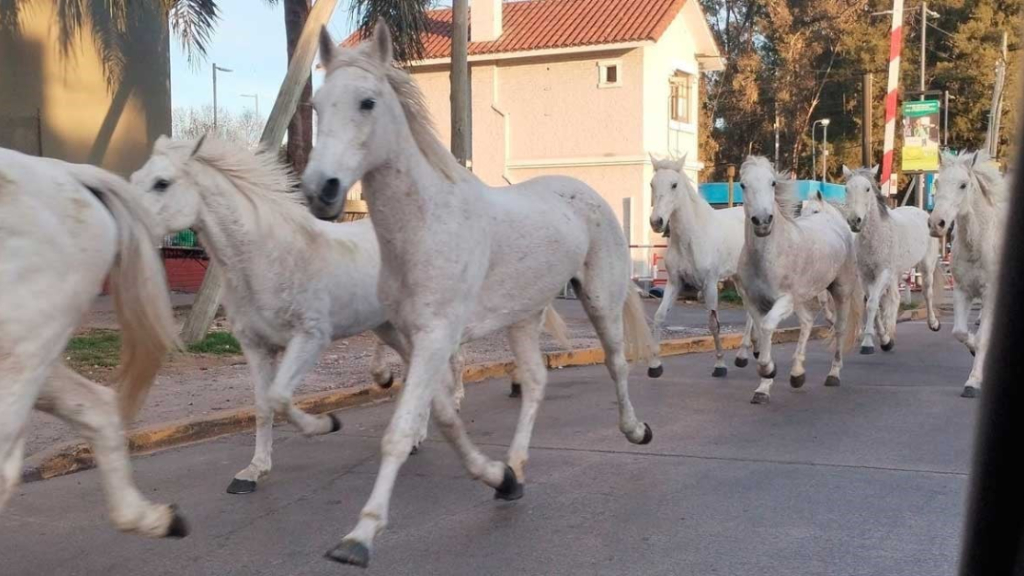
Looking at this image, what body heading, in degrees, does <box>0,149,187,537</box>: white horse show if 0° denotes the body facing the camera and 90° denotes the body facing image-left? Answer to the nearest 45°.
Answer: approximately 90°

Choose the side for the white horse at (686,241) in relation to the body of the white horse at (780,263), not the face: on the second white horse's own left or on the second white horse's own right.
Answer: on the second white horse's own right

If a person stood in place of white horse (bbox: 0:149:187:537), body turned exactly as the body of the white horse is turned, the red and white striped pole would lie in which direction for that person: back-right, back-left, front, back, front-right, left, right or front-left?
back-right

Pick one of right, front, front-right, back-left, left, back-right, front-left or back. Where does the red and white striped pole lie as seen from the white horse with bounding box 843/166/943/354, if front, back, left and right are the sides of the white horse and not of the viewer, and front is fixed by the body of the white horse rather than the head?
back-right

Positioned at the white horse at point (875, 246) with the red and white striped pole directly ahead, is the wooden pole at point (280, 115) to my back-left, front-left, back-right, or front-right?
back-left

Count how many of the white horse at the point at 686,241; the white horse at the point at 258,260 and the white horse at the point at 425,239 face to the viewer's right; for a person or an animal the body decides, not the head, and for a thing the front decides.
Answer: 0

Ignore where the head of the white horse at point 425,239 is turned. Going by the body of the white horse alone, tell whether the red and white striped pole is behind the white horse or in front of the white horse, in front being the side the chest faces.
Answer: behind

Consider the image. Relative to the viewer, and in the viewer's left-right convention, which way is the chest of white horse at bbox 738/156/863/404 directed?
facing the viewer and to the left of the viewer

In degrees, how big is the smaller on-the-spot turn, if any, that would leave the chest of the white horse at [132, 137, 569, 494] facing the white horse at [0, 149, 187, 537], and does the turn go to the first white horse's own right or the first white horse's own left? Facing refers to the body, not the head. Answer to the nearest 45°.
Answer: approximately 45° to the first white horse's own left

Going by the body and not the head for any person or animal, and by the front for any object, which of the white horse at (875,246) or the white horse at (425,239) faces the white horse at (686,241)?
the white horse at (875,246)

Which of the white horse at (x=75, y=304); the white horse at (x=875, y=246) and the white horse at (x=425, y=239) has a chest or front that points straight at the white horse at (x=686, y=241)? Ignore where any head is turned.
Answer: the white horse at (x=875, y=246)

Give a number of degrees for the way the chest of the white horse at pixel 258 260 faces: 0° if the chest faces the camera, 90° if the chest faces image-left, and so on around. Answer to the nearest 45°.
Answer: approximately 45°

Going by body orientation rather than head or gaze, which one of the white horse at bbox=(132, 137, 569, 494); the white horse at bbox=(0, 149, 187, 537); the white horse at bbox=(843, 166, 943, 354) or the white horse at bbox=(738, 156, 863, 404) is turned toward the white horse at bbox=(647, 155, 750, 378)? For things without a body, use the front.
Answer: the white horse at bbox=(843, 166, 943, 354)

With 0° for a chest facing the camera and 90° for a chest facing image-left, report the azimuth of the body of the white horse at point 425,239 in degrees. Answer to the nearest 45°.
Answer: approximately 45°

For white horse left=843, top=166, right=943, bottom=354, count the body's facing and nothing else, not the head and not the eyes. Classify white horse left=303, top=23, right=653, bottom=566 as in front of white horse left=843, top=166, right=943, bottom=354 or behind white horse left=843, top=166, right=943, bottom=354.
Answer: in front
